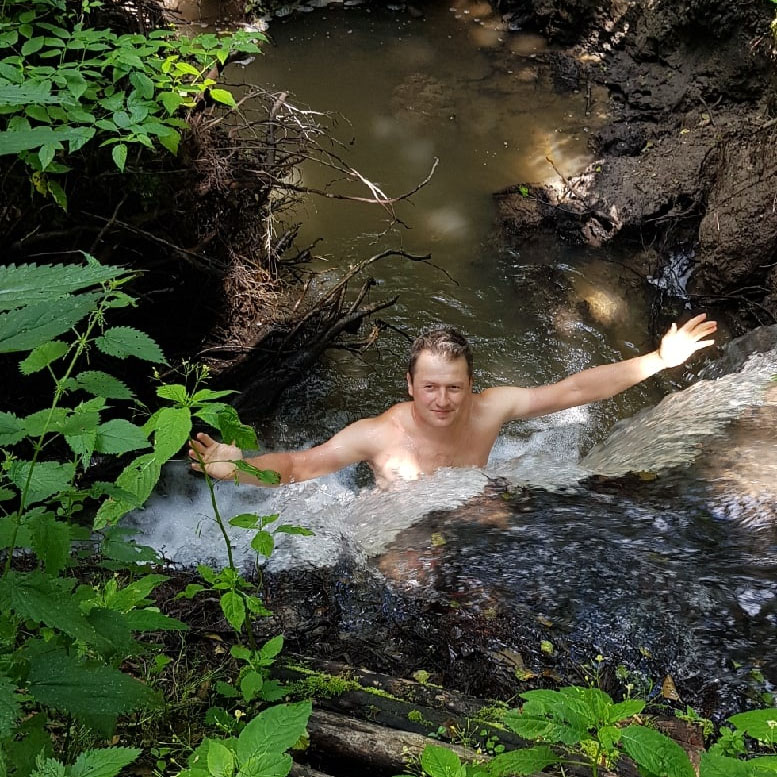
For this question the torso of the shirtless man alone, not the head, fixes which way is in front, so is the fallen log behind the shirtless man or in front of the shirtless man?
in front

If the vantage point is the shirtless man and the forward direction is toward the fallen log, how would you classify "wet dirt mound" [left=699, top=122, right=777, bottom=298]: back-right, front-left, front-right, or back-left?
back-left

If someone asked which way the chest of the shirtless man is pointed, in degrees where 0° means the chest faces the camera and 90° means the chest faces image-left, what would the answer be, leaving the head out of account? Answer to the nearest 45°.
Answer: approximately 0°

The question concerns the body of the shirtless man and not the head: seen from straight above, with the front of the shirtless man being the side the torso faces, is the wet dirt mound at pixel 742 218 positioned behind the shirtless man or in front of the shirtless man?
behind
